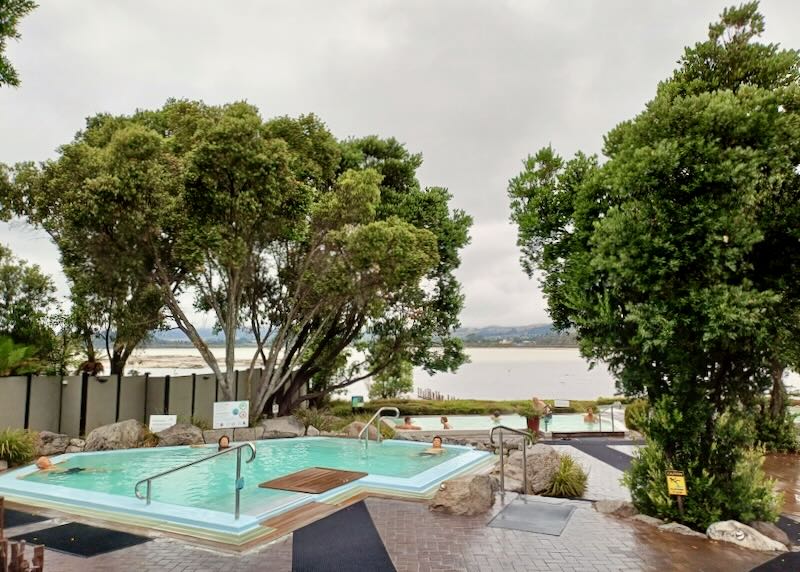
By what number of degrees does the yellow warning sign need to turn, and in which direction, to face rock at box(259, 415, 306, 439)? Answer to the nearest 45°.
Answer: approximately 135° to its right

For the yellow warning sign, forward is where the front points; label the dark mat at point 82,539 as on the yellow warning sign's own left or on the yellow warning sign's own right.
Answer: on the yellow warning sign's own right

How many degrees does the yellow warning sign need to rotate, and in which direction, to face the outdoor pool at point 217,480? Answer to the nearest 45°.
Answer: approximately 90° to its right

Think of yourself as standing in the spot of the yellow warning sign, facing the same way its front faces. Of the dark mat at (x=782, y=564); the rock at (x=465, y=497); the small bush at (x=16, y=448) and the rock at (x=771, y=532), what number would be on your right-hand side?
2

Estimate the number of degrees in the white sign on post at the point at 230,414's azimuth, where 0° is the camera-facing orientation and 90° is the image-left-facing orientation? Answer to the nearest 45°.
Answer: approximately 0°

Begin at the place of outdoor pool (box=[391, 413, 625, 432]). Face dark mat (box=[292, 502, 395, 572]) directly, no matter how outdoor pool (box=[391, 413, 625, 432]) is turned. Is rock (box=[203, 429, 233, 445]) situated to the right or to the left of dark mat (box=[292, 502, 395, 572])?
right

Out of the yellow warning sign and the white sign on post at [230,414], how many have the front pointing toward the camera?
2

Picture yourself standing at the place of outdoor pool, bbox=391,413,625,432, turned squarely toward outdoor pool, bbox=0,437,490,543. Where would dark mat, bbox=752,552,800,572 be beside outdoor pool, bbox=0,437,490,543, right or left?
left

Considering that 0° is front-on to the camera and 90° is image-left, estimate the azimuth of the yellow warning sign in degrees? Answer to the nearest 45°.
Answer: approximately 0°

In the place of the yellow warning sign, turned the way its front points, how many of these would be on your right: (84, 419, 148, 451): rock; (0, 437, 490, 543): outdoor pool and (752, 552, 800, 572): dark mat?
2

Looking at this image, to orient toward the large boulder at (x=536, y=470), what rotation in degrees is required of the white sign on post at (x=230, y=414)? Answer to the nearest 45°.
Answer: approximately 45° to its left

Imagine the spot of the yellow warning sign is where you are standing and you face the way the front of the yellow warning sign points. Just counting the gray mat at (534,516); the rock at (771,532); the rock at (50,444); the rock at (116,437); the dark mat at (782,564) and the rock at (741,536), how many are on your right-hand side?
3

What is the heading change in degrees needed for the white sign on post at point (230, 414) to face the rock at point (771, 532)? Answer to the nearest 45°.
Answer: approximately 45° to its left

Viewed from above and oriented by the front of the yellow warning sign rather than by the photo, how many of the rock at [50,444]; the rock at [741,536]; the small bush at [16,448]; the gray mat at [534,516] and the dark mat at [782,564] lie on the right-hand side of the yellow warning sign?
3

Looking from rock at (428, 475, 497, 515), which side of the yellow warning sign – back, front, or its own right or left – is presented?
right

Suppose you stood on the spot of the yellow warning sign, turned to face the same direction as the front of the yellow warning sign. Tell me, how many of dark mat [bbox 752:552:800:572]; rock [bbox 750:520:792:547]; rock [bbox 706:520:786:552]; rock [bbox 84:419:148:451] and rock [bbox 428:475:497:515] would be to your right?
2
